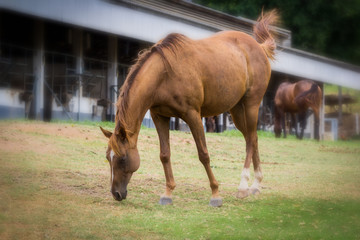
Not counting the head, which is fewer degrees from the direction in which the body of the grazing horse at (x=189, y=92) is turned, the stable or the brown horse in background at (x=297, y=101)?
the stable

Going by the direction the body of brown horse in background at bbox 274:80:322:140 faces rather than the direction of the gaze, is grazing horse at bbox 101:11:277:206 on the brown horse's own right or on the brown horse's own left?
on the brown horse's own left

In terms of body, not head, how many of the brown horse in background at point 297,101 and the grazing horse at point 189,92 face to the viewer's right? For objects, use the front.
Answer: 0

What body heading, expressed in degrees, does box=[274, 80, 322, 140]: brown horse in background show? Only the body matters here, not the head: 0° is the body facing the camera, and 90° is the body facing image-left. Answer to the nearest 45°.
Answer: approximately 135°

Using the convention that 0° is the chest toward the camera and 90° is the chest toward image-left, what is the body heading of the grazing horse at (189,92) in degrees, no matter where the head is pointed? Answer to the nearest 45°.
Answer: approximately 45°

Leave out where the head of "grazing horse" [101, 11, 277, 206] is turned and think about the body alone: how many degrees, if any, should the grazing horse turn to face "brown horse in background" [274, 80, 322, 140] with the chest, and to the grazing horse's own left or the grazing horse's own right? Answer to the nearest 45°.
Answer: approximately 180°
